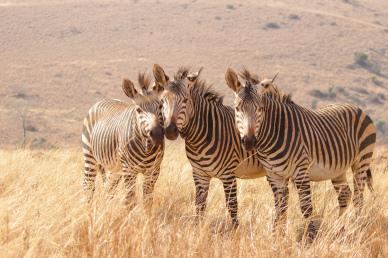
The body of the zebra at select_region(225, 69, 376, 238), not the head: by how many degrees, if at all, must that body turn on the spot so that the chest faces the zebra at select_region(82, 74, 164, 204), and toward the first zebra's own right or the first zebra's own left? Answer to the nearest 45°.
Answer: approximately 45° to the first zebra's own right

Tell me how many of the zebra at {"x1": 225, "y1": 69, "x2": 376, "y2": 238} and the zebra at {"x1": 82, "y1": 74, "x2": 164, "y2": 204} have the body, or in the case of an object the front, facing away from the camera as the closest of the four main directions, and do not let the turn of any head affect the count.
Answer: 0

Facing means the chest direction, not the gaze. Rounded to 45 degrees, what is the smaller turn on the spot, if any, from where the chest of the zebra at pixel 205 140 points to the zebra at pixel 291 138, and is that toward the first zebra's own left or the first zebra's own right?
approximately 135° to the first zebra's own left

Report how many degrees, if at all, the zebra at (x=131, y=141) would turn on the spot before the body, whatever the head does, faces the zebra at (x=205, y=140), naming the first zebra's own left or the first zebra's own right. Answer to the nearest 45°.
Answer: approximately 45° to the first zebra's own left

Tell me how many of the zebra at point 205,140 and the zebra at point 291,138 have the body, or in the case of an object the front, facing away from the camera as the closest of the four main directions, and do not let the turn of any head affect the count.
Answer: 0

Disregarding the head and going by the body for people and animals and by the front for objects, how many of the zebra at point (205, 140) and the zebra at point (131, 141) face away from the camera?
0

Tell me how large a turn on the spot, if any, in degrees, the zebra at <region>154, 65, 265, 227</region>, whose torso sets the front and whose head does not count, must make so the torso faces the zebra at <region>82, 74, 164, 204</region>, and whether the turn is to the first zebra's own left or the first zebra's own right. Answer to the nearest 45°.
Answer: approximately 45° to the first zebra's own right

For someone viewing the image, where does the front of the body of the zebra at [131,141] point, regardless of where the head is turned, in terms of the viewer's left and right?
facing the viewer and to the right of the viewer

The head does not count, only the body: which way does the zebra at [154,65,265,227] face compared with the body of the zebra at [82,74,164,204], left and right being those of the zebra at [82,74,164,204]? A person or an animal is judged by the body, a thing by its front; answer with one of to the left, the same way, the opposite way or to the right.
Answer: to the right

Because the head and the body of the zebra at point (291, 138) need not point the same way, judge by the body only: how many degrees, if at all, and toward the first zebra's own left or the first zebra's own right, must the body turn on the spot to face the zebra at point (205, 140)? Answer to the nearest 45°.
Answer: approximately 45° to the first zebra's own right

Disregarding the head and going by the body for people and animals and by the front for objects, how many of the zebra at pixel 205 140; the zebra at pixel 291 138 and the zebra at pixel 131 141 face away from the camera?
0

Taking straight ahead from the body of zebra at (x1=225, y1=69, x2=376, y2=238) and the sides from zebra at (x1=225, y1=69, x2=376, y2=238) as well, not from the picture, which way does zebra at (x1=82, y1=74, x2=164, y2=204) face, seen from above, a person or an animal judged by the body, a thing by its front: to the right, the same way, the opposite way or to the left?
to the left

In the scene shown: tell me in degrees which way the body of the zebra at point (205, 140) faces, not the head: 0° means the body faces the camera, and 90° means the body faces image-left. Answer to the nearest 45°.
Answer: approximately 45°
